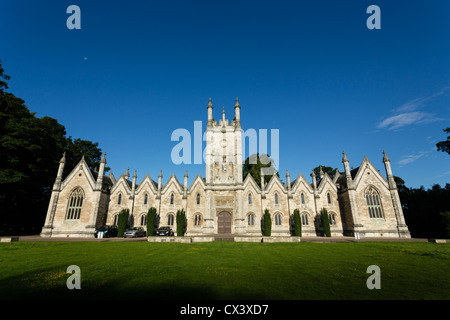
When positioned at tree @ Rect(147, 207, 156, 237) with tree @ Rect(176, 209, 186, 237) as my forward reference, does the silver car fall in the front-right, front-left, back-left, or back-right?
back-right

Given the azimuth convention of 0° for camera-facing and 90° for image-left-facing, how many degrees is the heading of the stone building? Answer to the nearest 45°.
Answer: approximately 0°

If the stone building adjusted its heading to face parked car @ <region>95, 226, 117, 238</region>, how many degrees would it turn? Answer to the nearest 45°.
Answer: approximately 90° to its right

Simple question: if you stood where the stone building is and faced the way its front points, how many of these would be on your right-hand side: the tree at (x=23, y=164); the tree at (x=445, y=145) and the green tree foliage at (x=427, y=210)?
1

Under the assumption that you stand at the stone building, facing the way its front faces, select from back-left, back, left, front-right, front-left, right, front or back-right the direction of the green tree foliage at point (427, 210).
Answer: left

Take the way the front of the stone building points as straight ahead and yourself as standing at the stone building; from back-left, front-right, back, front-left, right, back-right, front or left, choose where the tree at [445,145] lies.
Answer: left

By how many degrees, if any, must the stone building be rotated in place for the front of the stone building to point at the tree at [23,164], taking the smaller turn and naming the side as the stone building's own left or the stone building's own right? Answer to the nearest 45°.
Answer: approximately 90° to the stone building's own right

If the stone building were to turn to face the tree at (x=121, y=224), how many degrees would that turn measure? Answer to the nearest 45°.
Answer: approximately 90° to its right
